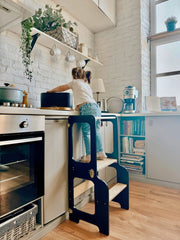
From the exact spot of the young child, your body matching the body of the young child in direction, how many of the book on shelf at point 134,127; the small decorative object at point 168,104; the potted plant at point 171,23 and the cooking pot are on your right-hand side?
3

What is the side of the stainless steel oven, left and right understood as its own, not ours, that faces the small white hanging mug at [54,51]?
left

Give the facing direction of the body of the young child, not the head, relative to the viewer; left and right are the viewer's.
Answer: facing away from the viewer and to the left of the viewer

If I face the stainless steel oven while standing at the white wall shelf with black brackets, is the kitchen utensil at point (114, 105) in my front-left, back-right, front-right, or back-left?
back-left

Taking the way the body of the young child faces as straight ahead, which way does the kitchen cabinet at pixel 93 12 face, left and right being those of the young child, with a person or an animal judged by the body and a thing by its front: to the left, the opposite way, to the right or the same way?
the opposite way

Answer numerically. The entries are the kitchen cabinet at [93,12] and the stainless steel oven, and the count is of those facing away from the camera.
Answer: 0

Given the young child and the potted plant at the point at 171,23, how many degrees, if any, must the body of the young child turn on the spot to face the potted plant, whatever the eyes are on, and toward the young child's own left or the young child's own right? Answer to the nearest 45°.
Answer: approximately 90° to the young child's own right

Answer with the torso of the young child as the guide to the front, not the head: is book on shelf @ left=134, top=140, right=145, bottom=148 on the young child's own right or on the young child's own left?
on the young child's own right
